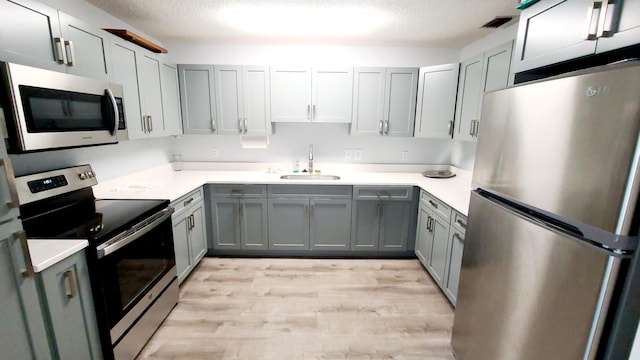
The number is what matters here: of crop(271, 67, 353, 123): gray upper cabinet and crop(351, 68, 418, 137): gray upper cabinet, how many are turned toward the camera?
2

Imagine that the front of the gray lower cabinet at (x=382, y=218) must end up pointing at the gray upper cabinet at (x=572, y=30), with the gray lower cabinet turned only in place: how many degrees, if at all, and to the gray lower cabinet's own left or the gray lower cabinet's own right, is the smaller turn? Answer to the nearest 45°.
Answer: approximately 45° to the gray lower cabinet's own left

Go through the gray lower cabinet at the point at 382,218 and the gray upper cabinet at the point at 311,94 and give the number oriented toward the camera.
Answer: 2

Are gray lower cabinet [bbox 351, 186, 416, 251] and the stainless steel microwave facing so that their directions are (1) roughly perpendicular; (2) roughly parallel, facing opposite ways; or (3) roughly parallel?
roughly perpendicular

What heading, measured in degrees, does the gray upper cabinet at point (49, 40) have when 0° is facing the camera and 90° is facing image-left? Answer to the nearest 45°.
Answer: approximately 315°

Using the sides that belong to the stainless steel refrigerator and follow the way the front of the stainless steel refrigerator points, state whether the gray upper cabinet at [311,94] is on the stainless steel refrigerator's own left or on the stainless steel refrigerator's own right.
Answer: on the stainless steel refrigerator's own right

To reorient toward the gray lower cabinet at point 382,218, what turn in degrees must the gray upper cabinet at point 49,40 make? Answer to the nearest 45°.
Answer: approximately 45° to its left
